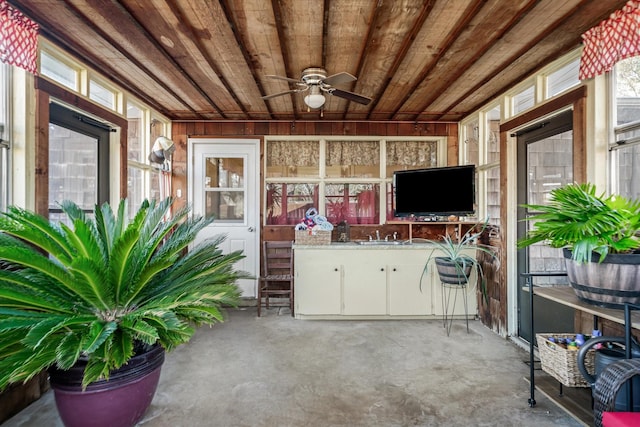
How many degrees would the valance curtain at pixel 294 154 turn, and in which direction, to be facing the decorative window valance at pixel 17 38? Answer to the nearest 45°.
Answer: approximately 45° to its right

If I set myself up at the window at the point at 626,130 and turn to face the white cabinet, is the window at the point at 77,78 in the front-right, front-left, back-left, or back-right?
front-left

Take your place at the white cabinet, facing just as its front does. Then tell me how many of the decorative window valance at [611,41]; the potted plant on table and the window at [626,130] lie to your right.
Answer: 0

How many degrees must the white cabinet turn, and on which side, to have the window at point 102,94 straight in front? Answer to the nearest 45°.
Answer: approximately 45° to its right

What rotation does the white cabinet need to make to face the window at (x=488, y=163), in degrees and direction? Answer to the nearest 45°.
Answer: approximately 90° to its left

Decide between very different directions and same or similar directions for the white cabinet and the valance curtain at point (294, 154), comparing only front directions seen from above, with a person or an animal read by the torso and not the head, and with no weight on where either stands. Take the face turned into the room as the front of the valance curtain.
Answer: same or similar directions

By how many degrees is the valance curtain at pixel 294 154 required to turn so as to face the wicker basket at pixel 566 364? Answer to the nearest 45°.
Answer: approximately 45° to its left

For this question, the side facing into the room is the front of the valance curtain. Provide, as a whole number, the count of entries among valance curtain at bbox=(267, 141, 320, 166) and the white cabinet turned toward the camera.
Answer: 2

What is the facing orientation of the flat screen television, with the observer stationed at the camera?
facing the viewer and to the left of the viewer

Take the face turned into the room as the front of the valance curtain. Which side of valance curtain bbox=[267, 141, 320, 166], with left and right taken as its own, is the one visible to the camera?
front

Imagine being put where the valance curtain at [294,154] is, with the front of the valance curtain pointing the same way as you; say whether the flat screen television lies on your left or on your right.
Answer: on your left
